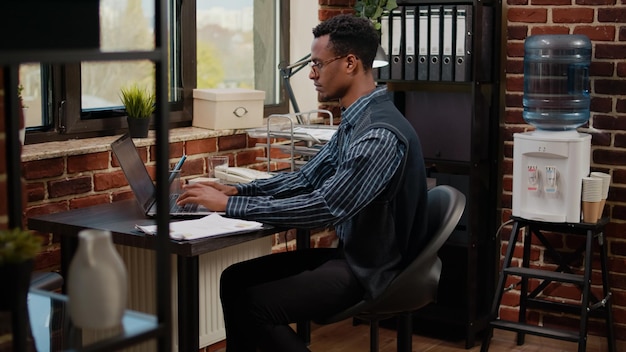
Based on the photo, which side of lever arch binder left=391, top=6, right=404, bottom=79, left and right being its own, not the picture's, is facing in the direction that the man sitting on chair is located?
front

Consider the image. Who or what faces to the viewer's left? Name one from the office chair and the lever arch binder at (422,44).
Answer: the office chair

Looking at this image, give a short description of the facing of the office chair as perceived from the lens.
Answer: facing to the left of the viewer

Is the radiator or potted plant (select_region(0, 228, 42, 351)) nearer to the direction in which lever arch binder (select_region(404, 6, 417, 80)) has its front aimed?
the potted plant

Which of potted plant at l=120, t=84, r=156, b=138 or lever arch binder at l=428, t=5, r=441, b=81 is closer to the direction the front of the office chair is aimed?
the potted plant

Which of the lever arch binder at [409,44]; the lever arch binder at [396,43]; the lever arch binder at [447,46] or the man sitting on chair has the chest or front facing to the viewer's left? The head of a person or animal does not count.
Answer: the man sitting on chair

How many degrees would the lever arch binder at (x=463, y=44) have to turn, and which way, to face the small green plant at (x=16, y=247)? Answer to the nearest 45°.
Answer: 0° — it already faces it

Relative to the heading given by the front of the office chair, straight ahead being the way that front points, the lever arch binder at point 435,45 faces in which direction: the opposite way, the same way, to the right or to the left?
to the left

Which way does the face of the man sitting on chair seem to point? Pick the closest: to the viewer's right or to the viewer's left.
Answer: to the viewer's left

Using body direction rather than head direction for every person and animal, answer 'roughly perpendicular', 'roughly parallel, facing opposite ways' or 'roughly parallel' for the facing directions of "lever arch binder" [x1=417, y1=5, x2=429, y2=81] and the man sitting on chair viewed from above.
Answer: roughly perpendicular

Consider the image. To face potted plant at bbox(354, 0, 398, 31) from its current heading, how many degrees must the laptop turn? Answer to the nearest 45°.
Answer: approximately 45° to its left

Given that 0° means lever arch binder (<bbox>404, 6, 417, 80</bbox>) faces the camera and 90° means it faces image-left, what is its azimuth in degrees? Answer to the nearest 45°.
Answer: approximately 0°

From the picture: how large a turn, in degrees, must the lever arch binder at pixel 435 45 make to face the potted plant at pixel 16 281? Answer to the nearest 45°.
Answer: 0° — it already faces it
